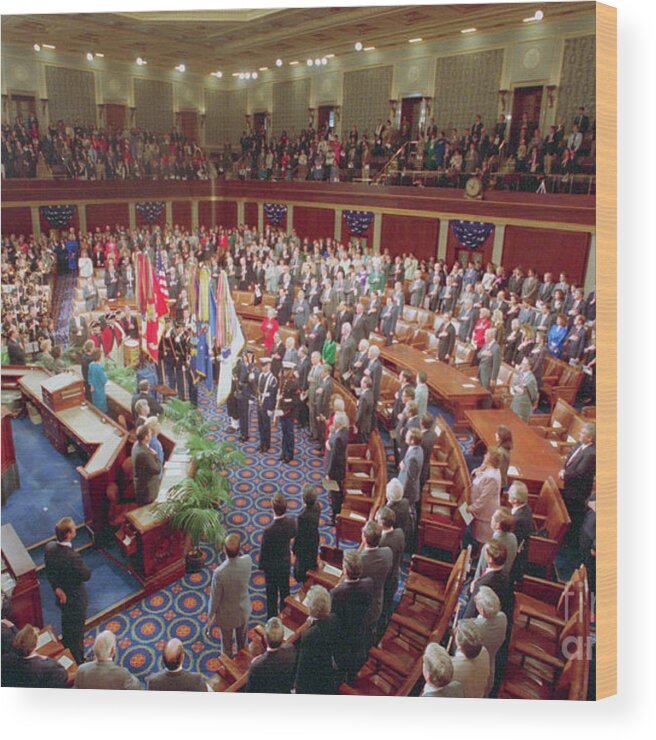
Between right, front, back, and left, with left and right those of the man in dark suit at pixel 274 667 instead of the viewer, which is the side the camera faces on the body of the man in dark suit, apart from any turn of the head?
back

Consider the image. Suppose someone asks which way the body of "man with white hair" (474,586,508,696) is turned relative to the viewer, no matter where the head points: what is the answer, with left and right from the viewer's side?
facing away from the viewer and to the left of the viewer

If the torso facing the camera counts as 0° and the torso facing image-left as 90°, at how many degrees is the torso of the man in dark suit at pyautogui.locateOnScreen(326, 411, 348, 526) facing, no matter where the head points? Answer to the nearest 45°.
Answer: approximately 90°

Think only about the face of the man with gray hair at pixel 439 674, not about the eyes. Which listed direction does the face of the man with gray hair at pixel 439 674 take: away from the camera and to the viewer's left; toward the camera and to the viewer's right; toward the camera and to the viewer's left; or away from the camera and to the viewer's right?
away from the camera and to the viewer's left

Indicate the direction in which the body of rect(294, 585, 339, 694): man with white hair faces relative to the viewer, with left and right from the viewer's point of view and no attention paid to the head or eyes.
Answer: facing away from the viewer and to the left of the viewer

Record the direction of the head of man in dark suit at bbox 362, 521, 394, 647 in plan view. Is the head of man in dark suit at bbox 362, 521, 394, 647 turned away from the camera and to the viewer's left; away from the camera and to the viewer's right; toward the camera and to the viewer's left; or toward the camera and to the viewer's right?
away from the camera and to the viewer's left

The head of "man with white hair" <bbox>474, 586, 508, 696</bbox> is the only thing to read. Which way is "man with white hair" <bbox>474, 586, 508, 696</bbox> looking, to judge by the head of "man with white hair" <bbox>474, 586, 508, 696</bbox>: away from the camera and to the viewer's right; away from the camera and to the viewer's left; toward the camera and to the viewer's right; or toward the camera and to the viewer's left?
away from the camera and to the viewer's left

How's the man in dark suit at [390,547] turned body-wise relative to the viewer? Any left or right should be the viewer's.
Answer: facing away from the viewer and to the left of the viewer

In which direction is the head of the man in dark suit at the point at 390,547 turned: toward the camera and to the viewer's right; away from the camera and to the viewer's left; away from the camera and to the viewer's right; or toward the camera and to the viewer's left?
away from the camera and to the viewer's left

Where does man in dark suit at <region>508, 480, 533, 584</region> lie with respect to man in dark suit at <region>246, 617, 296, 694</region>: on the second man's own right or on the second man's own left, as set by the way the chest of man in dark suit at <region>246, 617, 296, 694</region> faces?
on the second man's own right
